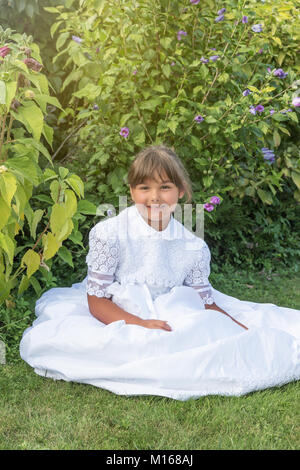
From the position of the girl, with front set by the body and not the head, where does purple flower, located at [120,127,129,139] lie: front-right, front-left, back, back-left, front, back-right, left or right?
back

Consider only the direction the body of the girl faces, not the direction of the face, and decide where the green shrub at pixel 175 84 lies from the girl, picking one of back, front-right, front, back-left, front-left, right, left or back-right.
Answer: back

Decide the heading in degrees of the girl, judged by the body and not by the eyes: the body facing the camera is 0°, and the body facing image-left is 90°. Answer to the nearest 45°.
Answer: approximately 0°
